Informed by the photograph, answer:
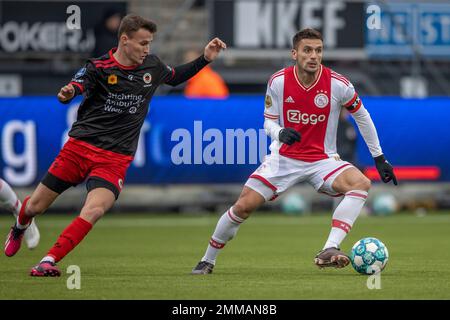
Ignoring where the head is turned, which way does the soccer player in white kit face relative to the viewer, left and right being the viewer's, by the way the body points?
facing the viewer

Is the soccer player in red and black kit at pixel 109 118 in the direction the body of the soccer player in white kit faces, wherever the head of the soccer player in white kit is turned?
no
